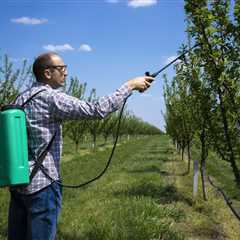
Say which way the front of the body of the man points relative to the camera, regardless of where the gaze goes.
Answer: to the viewer's right

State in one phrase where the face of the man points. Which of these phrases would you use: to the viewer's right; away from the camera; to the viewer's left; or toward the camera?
to the viewer's right
